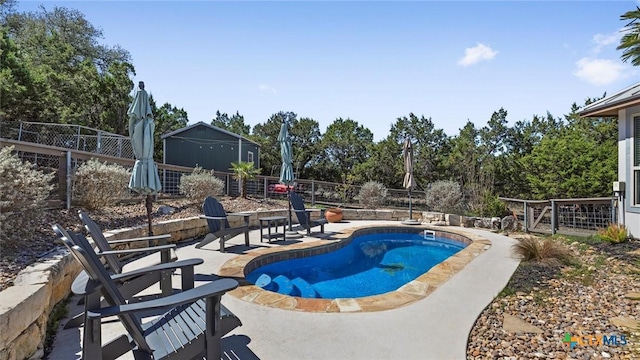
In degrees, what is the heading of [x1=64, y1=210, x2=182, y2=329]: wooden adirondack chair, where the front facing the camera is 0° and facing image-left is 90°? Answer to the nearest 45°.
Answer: approximately 270°

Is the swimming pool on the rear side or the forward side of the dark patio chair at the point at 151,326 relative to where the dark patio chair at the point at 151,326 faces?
on the forward side

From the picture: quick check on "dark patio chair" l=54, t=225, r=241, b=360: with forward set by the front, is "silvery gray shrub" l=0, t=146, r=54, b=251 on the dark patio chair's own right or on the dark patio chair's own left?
on the dark patio chair's own left

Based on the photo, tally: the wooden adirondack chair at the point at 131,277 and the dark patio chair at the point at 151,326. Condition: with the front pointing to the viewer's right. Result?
2

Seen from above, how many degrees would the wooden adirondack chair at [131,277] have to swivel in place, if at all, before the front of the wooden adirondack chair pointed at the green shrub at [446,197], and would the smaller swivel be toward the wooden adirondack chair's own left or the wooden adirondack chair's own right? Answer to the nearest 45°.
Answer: approximately 45° to the wooden adirondack chair's own left

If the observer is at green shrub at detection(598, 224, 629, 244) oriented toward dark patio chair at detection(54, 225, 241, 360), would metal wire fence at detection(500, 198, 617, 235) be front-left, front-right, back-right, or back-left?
back-right

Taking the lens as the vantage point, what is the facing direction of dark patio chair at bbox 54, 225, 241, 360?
facing to the right of the viewer

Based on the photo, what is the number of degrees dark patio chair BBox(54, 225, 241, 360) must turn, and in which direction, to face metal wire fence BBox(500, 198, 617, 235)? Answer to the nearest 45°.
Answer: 0° — it already faces it

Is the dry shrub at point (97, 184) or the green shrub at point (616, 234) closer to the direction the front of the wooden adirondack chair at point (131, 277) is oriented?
the green shrub

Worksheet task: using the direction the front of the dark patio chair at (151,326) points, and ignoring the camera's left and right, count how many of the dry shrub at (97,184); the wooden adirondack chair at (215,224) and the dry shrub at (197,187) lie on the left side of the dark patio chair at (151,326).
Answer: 3

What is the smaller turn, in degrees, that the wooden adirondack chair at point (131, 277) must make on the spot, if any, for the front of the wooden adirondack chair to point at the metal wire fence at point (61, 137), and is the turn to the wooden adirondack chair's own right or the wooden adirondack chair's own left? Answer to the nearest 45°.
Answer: approximately 90° to the wooden adirondack chair's own left
